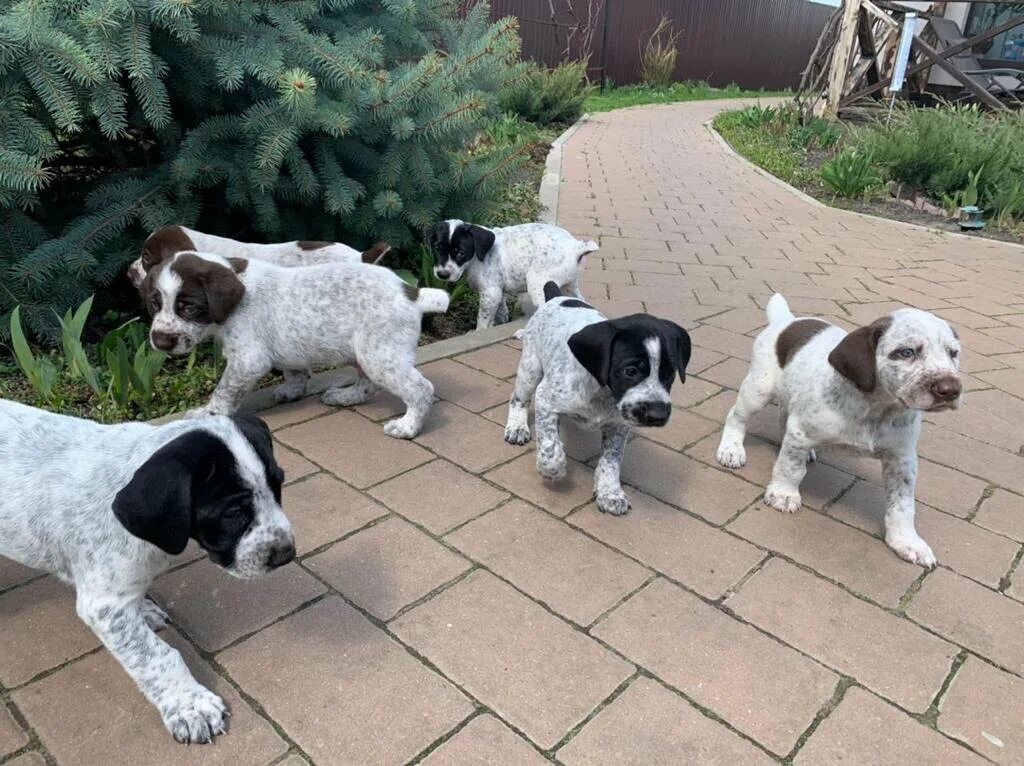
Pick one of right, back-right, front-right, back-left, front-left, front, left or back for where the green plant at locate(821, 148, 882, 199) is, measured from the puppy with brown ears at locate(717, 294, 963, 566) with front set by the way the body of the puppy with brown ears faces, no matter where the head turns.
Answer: back-left

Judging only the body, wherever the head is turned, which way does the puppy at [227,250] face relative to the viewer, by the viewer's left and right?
facing to the left of the viewer

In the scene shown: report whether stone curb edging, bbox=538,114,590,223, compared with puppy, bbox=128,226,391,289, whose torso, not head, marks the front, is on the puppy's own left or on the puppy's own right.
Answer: on the puppy's own right

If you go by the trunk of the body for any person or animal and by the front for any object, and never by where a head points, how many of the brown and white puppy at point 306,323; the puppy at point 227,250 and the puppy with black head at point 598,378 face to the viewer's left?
2

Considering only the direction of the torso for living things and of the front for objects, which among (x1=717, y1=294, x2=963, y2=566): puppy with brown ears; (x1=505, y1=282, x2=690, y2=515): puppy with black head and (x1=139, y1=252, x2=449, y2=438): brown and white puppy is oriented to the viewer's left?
the brown and white puppy

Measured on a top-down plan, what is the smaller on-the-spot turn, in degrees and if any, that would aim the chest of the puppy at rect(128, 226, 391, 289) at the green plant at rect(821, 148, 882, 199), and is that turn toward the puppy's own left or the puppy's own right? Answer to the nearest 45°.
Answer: approximately 135° to the puppy's own right

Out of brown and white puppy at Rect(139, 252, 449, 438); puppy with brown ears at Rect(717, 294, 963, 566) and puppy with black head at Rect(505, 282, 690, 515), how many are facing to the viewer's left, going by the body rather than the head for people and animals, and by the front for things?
1

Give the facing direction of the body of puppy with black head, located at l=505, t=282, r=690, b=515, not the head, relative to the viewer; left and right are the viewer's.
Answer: facing the viewer and to the right of the viewer

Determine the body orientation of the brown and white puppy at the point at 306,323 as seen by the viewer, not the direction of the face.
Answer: to the viewer's left

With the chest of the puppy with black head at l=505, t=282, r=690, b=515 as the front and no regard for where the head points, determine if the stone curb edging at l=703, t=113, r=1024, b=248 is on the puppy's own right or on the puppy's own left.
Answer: on the puppy's own left

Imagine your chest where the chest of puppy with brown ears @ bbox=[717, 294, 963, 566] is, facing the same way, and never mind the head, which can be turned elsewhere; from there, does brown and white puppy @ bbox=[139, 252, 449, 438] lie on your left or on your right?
on your right

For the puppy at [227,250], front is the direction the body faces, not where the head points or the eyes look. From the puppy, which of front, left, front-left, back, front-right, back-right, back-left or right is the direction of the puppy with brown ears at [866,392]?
back-left
